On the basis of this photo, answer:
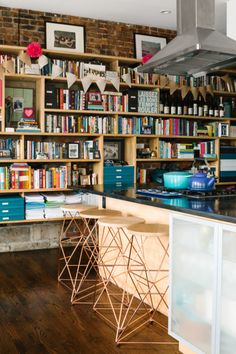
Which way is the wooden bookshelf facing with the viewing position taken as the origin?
facing the viewer

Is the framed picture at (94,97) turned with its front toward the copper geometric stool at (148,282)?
yes

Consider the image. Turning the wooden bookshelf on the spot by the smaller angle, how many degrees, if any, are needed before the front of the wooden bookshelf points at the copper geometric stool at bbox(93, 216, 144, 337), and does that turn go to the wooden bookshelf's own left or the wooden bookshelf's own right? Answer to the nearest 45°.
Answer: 0° — it already faces it

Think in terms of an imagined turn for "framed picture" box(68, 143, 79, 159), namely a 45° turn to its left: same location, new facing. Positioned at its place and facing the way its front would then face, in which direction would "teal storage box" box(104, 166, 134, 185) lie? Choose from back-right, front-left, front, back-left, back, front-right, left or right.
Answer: front-left

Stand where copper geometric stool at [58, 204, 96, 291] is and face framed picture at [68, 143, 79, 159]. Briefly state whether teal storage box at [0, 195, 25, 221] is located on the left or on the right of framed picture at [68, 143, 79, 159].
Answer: left

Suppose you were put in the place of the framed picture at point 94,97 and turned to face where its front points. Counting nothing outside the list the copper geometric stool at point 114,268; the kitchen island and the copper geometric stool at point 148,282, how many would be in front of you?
3

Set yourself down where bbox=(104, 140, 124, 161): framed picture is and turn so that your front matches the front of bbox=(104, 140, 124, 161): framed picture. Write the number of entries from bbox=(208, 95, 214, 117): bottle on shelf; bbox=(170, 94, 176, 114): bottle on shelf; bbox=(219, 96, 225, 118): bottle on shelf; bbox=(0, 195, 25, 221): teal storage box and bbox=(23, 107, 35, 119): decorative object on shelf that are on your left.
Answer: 3

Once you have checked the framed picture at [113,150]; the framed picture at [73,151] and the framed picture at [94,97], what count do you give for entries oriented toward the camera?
3

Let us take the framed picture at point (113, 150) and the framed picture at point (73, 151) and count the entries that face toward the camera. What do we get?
2

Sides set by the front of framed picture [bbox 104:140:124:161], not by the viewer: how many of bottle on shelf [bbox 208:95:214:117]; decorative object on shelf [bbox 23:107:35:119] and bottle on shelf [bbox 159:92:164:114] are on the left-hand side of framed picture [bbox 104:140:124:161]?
2

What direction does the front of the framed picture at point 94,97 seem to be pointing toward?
toward the camera
